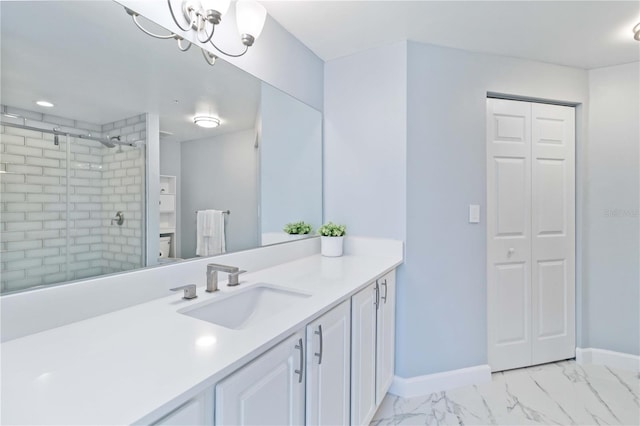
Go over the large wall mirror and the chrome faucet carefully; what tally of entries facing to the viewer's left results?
0

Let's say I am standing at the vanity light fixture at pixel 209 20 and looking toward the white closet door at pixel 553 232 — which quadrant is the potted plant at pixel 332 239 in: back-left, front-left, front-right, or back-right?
front-left

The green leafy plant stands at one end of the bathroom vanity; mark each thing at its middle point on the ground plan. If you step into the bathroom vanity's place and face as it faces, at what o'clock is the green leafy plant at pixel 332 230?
The green leafy plant is roughly at 9 o'clock from the bathroom vanity.

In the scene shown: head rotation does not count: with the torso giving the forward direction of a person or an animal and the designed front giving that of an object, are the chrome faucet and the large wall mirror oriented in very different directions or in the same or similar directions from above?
same or similar directions

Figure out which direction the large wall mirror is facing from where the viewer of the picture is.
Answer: facing the viewer and to the right of the viewer

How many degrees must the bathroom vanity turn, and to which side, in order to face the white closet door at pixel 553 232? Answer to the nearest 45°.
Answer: approximately 45° to its left

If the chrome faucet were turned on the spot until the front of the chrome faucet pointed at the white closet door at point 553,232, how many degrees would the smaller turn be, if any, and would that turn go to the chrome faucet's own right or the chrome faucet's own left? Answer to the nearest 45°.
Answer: approximately 45° to the chrome faucet's own left

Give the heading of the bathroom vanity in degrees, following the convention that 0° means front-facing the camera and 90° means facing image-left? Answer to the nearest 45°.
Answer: approximately 315°

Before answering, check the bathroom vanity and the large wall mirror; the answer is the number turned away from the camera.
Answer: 0

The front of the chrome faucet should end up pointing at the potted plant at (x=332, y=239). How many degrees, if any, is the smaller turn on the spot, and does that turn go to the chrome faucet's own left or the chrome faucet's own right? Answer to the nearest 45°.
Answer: approximately 90° to the chrome faucet's own left

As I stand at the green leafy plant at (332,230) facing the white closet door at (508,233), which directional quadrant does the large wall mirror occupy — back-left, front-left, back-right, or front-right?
back-right

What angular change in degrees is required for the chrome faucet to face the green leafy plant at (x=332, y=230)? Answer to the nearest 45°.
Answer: approximately 90° to its left

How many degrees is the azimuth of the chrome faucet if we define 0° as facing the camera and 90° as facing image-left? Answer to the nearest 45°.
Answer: approximately 315°
